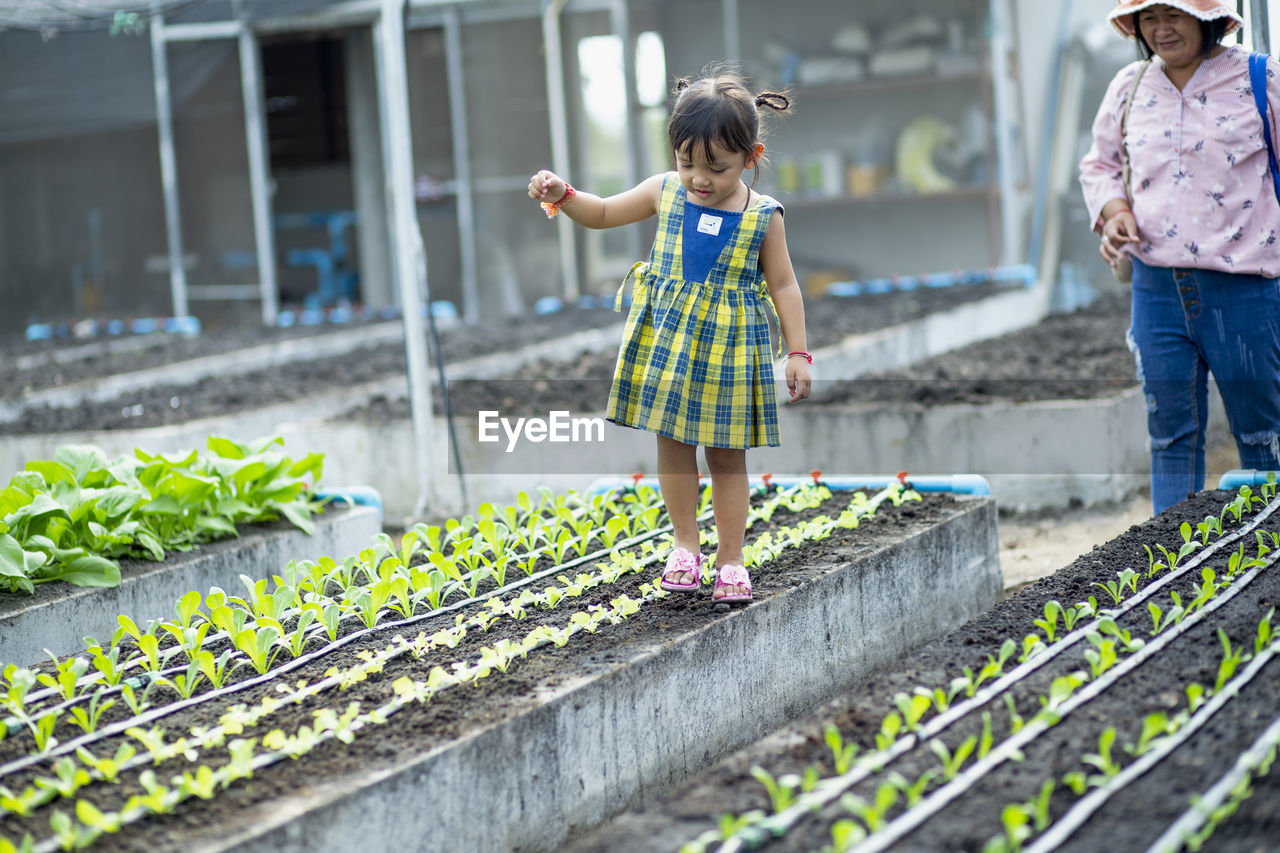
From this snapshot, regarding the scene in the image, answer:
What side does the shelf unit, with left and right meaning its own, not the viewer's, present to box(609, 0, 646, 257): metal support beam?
right

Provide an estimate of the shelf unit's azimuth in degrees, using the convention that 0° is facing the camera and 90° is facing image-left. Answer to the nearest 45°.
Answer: approximately 0°

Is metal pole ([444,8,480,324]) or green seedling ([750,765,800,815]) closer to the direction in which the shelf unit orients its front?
the green seedling

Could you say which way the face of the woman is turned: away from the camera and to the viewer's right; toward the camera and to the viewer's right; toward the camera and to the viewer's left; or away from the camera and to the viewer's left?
toward the camera and to the viewer's left

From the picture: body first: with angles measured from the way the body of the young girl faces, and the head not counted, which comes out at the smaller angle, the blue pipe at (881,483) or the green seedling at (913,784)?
the green seedling

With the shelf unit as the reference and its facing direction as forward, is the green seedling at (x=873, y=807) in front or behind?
in front

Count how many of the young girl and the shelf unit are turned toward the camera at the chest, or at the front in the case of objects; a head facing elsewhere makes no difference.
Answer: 2

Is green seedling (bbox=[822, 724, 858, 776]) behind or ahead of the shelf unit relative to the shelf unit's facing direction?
ahead

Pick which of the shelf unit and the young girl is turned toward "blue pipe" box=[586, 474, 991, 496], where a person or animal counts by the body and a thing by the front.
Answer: the shelf unit

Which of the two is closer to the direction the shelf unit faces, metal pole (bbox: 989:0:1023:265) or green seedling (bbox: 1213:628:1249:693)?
the green seedling

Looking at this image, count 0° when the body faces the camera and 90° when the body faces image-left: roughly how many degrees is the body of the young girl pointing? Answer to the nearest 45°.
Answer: approximately 0°

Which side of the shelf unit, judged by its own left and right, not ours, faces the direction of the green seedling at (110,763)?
front

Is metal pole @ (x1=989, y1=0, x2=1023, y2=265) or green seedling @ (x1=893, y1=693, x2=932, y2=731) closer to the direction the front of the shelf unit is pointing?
the green seedling
